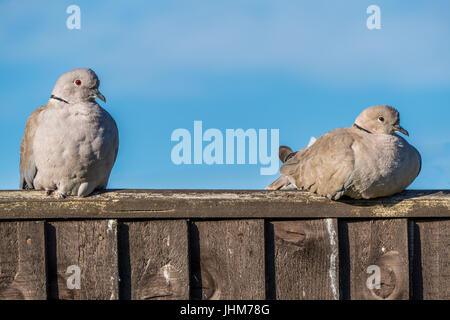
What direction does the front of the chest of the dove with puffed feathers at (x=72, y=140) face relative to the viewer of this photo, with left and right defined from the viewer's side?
facing the viewer and to the right of the viewer

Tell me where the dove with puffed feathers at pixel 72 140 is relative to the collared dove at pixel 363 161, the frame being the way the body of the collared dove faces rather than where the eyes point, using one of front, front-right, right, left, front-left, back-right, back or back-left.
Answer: back-right

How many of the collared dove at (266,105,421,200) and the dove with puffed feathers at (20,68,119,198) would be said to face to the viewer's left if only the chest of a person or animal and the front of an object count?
0
